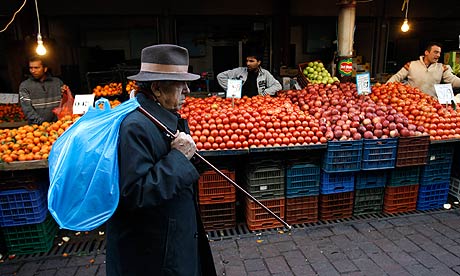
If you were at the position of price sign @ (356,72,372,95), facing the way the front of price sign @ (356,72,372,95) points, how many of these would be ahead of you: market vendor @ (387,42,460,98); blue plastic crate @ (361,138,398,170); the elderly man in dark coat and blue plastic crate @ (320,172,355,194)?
3

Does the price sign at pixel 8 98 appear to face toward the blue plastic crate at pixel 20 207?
yes

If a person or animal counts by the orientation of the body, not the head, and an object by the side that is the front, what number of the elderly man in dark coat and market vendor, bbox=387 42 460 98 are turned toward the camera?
1

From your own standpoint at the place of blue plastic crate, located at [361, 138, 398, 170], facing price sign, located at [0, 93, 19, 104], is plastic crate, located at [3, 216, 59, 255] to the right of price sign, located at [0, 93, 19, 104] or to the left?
left

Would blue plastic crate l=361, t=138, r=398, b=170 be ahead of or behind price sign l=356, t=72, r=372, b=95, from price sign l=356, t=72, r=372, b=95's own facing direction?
ahead

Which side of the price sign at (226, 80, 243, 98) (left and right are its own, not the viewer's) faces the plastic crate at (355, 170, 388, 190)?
left

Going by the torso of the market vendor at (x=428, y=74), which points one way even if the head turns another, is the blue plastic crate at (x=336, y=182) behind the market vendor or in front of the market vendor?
in front

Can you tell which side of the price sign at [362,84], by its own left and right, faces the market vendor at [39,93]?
right

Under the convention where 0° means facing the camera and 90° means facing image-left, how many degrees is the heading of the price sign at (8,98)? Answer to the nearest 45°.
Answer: approximately 0°
